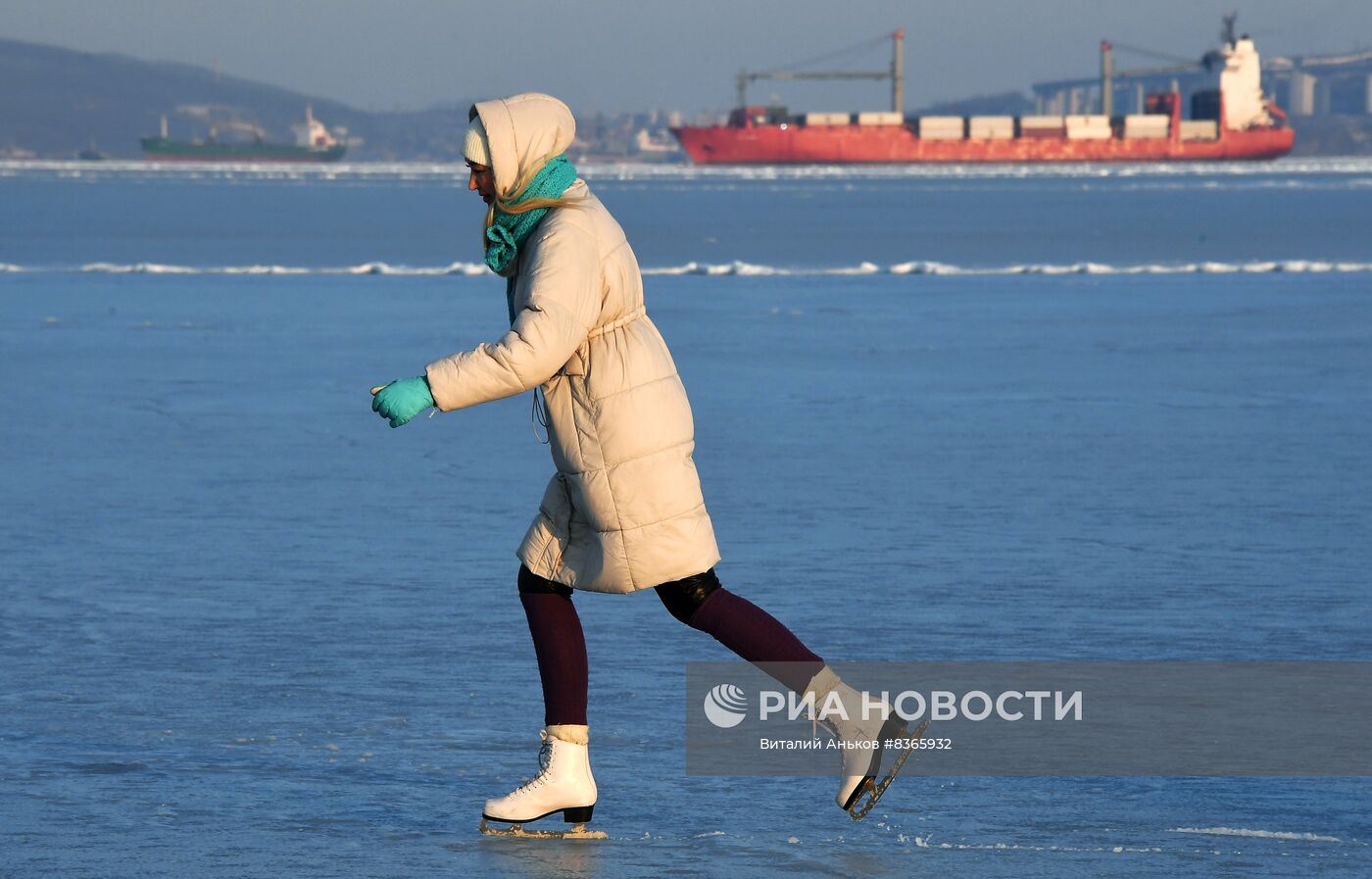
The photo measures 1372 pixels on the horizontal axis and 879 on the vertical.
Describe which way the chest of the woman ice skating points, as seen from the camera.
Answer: to the viewer's left

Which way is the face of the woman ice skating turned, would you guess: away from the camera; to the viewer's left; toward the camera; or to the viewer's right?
to the viewer's left
